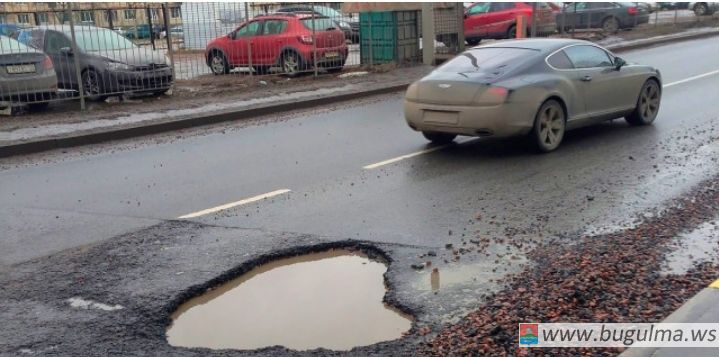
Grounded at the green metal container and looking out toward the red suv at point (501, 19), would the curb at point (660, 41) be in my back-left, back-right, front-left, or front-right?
front-right

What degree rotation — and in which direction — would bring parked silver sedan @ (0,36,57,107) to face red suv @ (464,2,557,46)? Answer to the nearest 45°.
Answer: approximately 90° to its right

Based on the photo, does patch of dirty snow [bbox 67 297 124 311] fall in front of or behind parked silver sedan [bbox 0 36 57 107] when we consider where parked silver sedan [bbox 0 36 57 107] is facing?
behind

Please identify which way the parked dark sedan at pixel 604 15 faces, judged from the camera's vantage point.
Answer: facing away from the viewer and to the left of the viewer

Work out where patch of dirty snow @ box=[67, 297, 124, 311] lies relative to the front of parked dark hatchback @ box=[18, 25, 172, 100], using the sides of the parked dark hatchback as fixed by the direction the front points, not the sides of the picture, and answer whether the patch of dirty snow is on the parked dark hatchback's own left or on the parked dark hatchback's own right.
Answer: on the parked dark hatchback's own right

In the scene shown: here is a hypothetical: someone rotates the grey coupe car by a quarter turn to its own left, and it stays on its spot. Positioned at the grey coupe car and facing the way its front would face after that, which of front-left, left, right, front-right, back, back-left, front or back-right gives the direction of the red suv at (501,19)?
front-right

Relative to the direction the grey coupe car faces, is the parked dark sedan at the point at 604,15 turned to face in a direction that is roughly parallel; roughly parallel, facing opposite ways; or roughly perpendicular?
roughly perpendicular

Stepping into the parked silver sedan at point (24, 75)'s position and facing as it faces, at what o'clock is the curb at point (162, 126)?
The curb is roughly at 6 o'clock from the parked silver sedan.

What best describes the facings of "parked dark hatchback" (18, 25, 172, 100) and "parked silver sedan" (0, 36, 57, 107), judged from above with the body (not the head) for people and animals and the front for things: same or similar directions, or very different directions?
very different directions

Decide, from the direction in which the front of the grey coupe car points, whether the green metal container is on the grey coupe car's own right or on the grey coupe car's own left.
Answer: on the grey coupe car's own left

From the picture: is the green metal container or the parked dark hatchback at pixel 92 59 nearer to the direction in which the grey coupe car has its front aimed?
the green metal container

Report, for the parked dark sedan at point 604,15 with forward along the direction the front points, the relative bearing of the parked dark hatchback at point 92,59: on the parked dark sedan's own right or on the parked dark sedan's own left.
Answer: on the parked dark sedan's own left

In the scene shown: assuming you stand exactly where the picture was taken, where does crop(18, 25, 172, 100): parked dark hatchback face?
facing the viewer and to the right of the viewer

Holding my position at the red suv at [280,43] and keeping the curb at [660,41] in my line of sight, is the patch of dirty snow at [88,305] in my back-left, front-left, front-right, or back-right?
back-right

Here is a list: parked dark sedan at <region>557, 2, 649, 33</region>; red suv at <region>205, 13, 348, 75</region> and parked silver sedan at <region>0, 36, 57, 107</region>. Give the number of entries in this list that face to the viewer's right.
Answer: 0

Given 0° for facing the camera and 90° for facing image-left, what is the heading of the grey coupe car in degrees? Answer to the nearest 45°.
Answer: approximately 225°

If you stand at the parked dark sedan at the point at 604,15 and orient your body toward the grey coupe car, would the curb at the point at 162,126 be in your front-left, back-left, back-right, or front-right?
front-right
